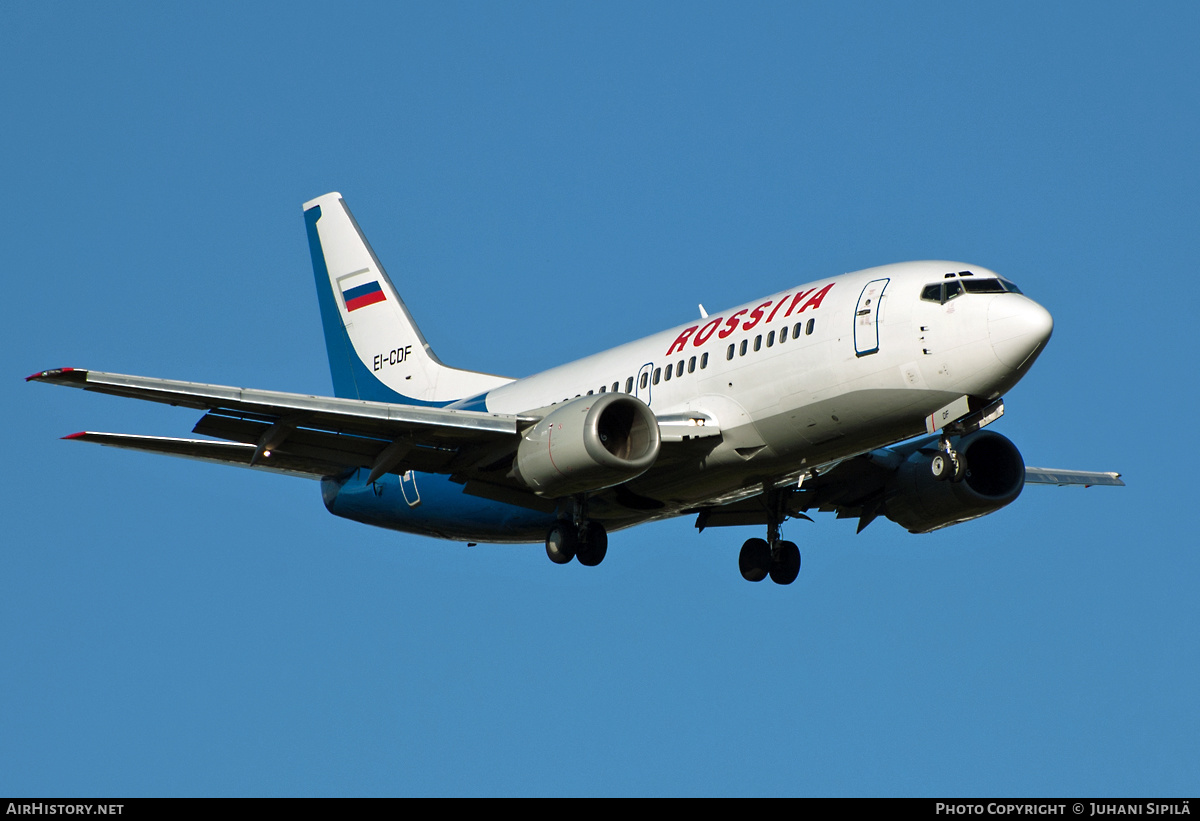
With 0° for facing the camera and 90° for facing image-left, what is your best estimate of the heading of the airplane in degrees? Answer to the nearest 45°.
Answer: approximately 315°
